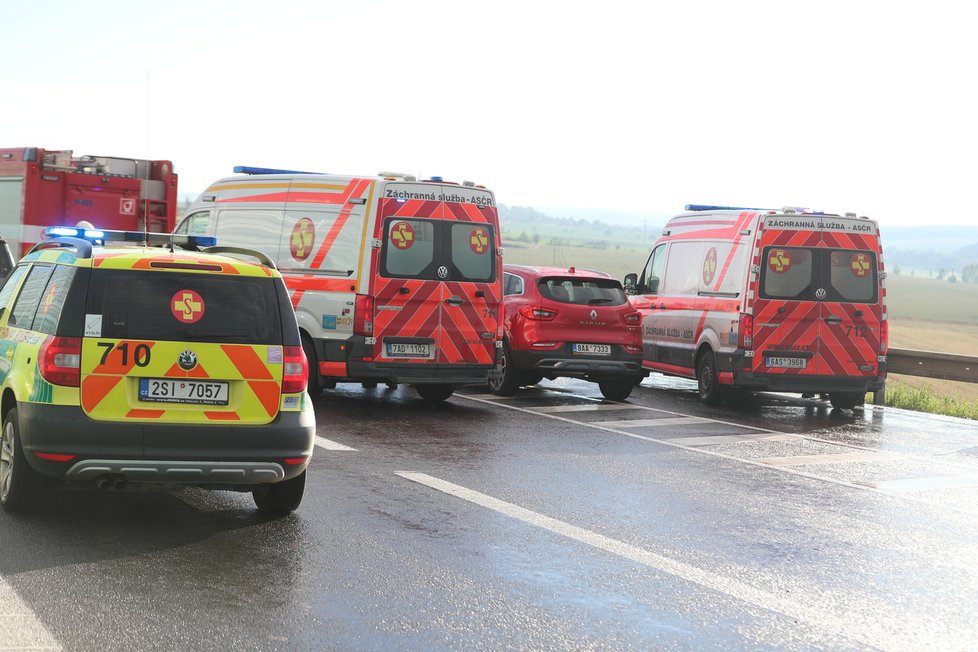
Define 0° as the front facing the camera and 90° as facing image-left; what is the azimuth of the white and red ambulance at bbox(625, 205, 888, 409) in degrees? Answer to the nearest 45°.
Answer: approximately 135°

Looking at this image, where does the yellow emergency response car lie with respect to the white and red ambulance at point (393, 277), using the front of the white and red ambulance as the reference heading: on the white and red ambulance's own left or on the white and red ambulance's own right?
on the white and red ambulance's own left

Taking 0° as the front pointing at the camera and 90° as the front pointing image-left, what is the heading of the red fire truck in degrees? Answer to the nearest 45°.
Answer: approximately 135°

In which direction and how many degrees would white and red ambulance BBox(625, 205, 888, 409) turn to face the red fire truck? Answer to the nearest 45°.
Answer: approximately 45° to its left

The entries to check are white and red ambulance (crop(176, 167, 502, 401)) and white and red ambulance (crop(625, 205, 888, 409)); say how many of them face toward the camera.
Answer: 0

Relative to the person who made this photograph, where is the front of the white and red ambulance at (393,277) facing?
facing away from the viewer and to the left of the viewer

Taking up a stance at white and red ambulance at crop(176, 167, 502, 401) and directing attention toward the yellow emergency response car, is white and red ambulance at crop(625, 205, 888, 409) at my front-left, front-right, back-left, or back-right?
back-left

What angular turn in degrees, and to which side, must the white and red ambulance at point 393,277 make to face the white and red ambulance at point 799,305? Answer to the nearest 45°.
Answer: approximately 135° to its right

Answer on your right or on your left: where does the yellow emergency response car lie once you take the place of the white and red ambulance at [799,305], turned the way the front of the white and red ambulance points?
on your left

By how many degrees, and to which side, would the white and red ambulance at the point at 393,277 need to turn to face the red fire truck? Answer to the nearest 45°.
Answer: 0° — it already faces it

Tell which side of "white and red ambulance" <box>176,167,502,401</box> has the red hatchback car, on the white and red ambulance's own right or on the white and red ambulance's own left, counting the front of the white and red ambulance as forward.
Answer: on the white and red ambulance's own right
